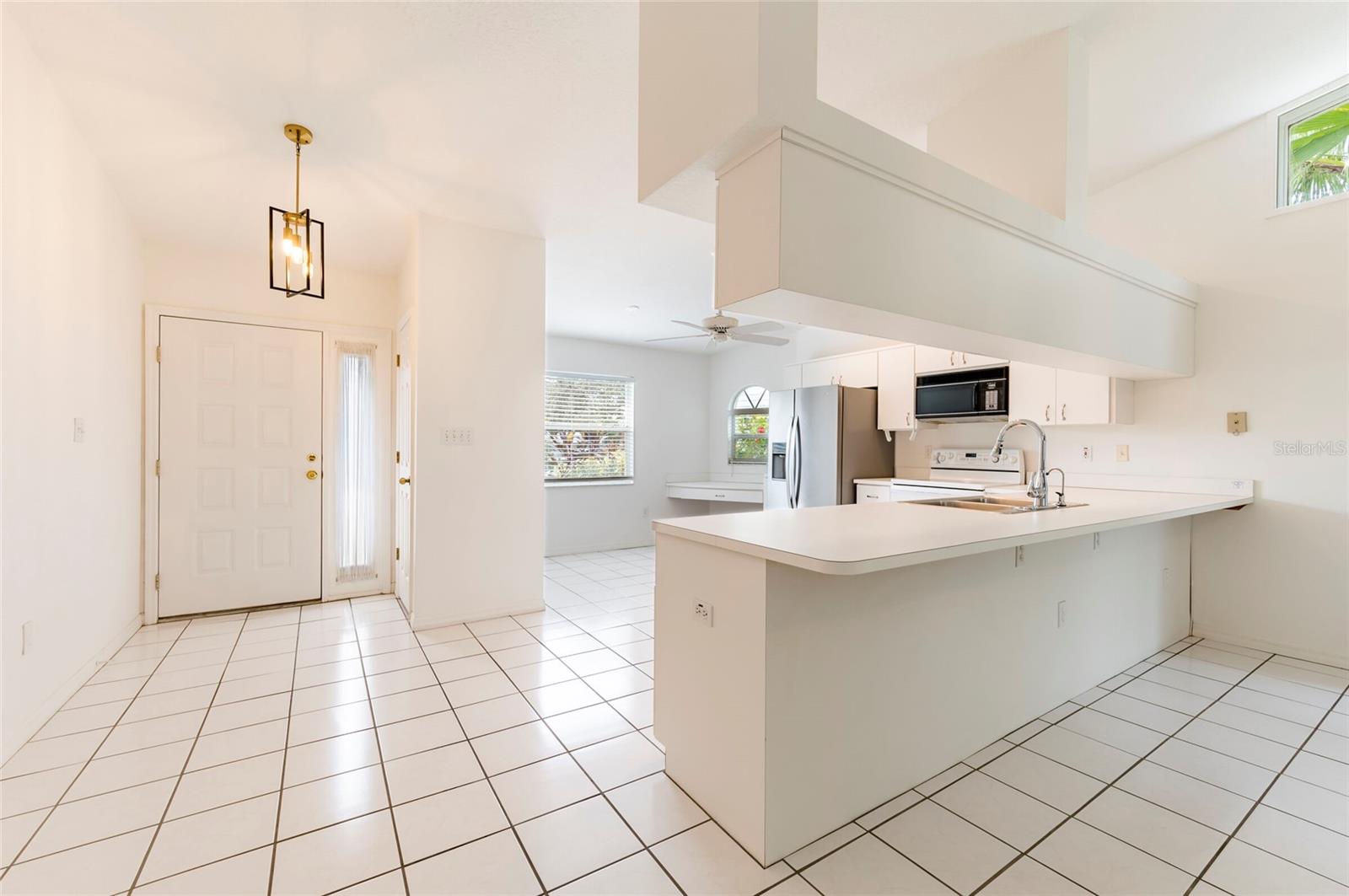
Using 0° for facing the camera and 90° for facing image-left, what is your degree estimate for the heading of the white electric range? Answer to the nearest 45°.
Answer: approximately 45°

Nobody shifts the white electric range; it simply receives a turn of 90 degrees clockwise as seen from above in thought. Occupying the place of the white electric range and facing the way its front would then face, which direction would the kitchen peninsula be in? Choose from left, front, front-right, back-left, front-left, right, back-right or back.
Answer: back-left

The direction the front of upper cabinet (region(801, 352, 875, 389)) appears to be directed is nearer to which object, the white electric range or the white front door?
the white front door

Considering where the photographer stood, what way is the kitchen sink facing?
facing away from the viewer and to the left of the viewer

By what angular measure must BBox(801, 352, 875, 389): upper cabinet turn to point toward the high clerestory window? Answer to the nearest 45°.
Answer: approximately 90° to its left

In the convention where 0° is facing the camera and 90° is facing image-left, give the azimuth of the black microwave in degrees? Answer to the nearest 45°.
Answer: approximately 45°

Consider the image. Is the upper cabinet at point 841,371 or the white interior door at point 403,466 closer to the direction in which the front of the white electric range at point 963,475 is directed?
the white interior door

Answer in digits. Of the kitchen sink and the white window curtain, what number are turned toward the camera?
1

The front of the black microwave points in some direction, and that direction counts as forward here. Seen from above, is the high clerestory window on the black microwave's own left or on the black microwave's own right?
on the black microwave's own left

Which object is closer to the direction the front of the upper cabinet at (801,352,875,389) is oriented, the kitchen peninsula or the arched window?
the kitchen peninsula
